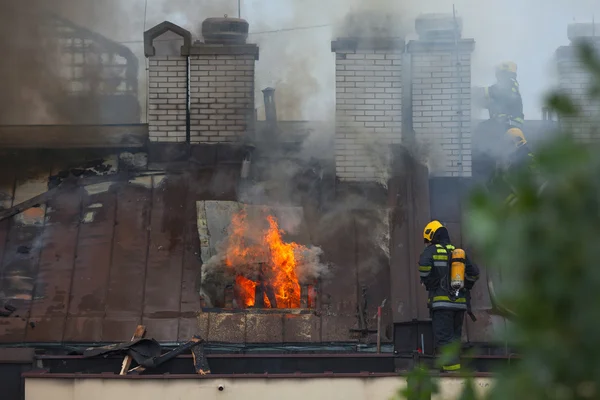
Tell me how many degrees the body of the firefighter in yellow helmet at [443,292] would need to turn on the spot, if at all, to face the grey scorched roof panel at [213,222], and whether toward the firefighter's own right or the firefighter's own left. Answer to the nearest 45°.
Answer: approximately 45° to the firefighter's own left

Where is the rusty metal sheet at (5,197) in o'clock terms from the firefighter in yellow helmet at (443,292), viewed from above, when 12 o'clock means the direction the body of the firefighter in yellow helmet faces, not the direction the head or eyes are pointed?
The rusty metal sheet is roughly at 11 o'clock from the firefighter in yellow helmet.

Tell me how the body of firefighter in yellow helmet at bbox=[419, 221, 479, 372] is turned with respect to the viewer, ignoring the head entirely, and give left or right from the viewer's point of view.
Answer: facing away from the viewer and to the left of the viewer
